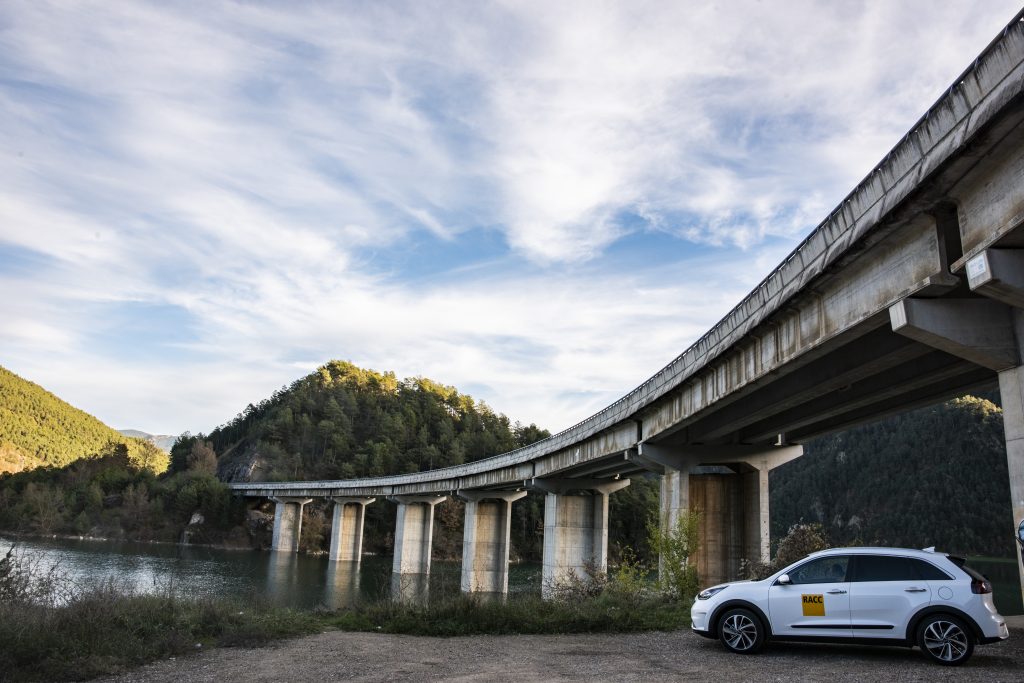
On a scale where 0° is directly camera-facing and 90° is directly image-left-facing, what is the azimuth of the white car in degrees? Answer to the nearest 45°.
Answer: approximately 90°

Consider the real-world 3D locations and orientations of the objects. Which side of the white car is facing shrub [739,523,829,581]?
right

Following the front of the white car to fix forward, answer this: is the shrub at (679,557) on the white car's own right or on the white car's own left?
on the white car's own right
